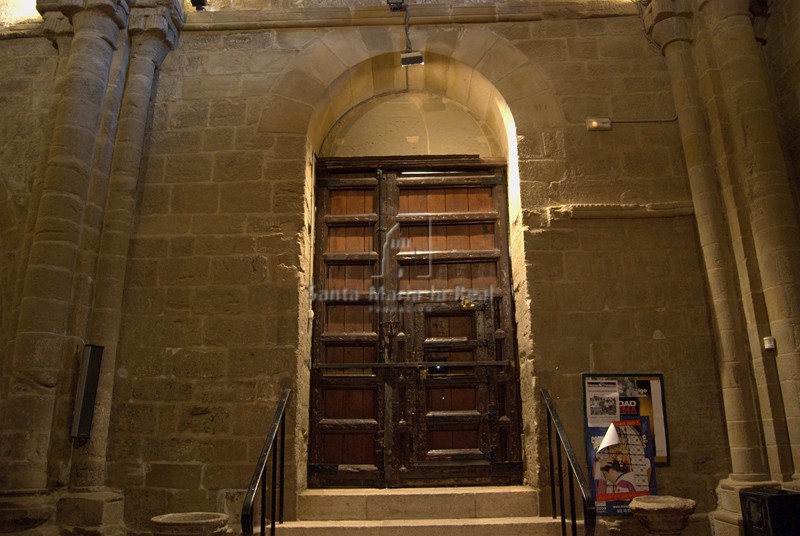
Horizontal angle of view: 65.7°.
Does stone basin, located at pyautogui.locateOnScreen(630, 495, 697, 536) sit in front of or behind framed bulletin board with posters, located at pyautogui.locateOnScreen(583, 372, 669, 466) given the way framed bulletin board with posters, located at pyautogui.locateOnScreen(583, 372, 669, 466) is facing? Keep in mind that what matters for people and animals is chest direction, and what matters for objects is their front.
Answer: in front

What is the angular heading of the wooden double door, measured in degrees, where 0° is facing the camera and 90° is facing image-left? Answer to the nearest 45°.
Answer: approximately 0°

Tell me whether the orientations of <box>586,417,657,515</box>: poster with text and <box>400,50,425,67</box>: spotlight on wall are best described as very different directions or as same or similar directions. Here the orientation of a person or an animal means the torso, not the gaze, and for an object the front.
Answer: same or similar directions

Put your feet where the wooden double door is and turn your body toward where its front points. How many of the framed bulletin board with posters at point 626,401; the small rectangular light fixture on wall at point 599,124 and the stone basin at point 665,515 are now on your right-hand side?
0

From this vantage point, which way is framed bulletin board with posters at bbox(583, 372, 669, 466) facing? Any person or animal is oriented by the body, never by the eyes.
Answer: toward the camera

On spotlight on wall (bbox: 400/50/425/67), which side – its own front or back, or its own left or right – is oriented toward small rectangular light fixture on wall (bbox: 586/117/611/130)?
left

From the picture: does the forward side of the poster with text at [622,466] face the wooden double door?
no

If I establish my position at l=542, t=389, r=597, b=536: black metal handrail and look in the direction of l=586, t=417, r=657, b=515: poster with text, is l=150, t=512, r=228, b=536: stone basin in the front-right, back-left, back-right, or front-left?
back-left

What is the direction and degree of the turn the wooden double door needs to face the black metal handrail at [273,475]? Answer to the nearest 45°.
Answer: approximately 45° to its right

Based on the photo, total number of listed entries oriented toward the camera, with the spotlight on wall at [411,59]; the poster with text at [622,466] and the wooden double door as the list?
3

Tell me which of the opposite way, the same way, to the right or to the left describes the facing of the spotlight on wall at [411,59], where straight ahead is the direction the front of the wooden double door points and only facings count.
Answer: the same way

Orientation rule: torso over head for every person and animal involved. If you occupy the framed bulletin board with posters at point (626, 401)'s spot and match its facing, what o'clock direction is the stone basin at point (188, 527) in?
The stone basin is roughly at 2 o'clock from the framed bulletin board with posters.

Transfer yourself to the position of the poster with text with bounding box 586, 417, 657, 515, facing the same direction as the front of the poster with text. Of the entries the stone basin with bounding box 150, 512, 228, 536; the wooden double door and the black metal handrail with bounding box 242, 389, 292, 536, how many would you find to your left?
0

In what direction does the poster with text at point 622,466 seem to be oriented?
toward the camera
